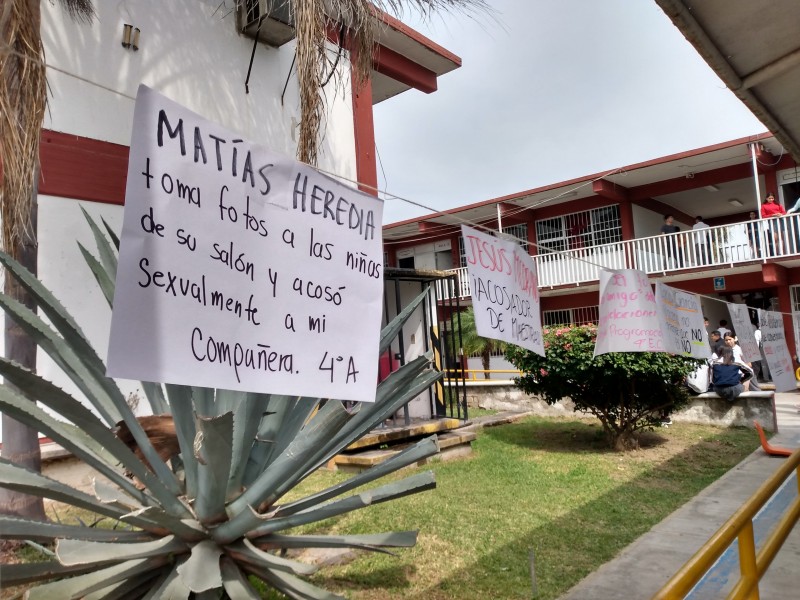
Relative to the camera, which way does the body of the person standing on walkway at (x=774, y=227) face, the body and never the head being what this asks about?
toward the camera

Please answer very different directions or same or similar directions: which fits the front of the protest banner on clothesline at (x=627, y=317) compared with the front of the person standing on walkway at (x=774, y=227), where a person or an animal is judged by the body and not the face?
same or similar directions

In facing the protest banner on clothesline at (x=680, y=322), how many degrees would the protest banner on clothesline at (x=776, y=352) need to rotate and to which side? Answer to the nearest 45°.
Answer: approximately 45° to its right

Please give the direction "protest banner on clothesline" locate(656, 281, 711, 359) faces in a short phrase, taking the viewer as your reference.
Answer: facing the viewer and to the right of the viewer

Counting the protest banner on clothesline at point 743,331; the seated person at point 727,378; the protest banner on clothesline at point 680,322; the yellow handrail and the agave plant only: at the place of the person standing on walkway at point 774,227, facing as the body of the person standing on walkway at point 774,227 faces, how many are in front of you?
5

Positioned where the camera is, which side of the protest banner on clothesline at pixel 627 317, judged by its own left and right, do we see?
front

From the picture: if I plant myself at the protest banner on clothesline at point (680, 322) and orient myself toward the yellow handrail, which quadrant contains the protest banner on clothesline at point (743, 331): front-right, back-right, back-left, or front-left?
back-left

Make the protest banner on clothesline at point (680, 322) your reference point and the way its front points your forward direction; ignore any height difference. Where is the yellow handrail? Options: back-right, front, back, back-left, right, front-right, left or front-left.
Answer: front-right

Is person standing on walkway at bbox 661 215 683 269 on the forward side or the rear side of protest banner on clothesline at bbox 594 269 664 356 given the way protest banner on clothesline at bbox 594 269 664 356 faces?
on the rear side
